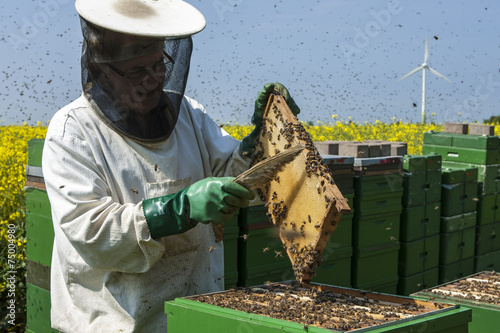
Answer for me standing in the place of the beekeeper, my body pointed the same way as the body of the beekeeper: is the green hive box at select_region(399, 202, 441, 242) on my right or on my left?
on my left

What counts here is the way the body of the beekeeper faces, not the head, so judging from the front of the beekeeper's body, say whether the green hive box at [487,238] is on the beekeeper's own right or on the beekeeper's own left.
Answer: on the beekeeper's own left

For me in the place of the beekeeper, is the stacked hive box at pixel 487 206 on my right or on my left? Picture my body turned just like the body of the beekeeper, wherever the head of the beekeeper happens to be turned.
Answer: on my left

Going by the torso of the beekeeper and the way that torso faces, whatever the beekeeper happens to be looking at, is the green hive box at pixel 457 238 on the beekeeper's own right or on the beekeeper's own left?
on the beekeeper's own left

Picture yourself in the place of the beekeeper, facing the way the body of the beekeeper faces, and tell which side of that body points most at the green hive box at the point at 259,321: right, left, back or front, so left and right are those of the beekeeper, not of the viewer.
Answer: front

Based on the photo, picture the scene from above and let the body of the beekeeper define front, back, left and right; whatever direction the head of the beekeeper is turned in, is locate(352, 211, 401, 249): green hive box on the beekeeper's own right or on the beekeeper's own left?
on the beekeeper's own left

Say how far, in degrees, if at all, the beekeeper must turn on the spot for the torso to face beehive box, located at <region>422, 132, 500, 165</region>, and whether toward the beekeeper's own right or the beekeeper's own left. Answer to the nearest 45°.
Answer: approximately 90° to the beekeeper's own left

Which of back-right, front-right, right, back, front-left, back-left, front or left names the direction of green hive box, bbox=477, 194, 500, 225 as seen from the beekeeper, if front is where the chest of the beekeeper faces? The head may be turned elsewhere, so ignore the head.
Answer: left

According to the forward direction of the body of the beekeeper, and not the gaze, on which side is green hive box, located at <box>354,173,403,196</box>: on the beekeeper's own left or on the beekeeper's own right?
on the beekeeper's own left

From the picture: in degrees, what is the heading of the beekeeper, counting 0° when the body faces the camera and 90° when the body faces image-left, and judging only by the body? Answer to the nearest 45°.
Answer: approximately 315°

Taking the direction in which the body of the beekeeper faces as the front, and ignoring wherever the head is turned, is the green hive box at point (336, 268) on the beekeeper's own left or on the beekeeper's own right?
on the beekeeper's own left

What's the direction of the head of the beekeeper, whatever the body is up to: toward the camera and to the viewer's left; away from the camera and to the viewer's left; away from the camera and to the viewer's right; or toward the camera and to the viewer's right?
toward the camera and to the viewer's right

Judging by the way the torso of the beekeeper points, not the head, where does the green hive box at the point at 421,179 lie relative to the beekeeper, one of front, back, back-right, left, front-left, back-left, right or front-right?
left

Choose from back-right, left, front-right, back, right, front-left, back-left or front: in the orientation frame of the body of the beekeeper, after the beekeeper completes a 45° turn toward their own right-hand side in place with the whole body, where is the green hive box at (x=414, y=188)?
back-left
